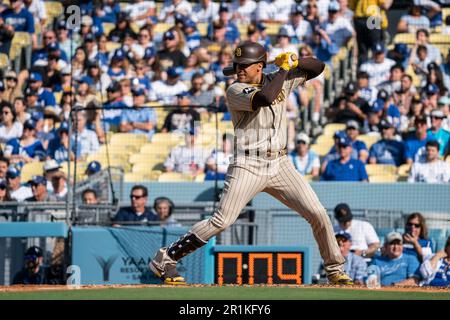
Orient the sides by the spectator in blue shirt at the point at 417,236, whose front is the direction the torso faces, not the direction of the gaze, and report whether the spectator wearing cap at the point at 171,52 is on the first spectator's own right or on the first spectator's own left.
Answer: on the first spectator's own right

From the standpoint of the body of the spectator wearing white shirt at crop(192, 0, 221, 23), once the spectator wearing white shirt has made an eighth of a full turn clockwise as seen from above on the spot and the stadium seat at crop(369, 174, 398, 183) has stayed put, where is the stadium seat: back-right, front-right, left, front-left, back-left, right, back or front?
left

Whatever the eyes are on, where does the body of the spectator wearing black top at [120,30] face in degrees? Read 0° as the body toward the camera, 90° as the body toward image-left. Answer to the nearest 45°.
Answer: approximately 45°

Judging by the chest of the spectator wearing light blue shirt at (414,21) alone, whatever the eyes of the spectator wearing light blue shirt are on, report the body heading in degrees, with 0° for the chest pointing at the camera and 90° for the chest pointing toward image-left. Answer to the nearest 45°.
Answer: approximately 0°

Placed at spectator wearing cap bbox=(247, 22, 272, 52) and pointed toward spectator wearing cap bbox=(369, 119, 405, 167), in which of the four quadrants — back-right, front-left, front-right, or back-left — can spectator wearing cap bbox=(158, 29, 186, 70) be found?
back-right
